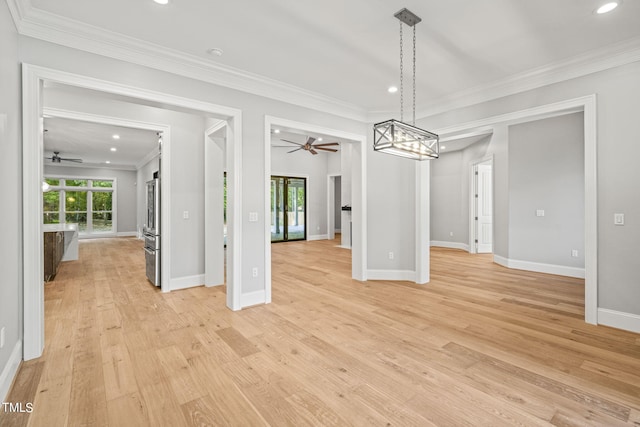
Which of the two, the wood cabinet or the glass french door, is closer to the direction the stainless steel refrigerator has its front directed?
the wood cabinet

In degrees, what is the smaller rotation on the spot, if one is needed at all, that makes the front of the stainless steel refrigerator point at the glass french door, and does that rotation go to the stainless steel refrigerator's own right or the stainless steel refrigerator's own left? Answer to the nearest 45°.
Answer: approximately 135° to the stainless steel refrigerator's own right

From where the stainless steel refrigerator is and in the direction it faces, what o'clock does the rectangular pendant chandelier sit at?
The rectangular pendant chandelier is roughly at 8 o'clock from the stainless steel refrigerator.

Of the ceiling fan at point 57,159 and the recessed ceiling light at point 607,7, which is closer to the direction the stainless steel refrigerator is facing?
the ceiling fan

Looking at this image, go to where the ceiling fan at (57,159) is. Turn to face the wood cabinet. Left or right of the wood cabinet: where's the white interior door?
left

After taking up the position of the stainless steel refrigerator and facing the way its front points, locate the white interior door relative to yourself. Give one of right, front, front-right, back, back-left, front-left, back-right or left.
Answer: back

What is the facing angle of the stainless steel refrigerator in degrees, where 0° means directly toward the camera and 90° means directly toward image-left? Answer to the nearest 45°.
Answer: approximately 90°

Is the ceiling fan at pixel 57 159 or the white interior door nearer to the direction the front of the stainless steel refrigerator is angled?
the ceiling fan
